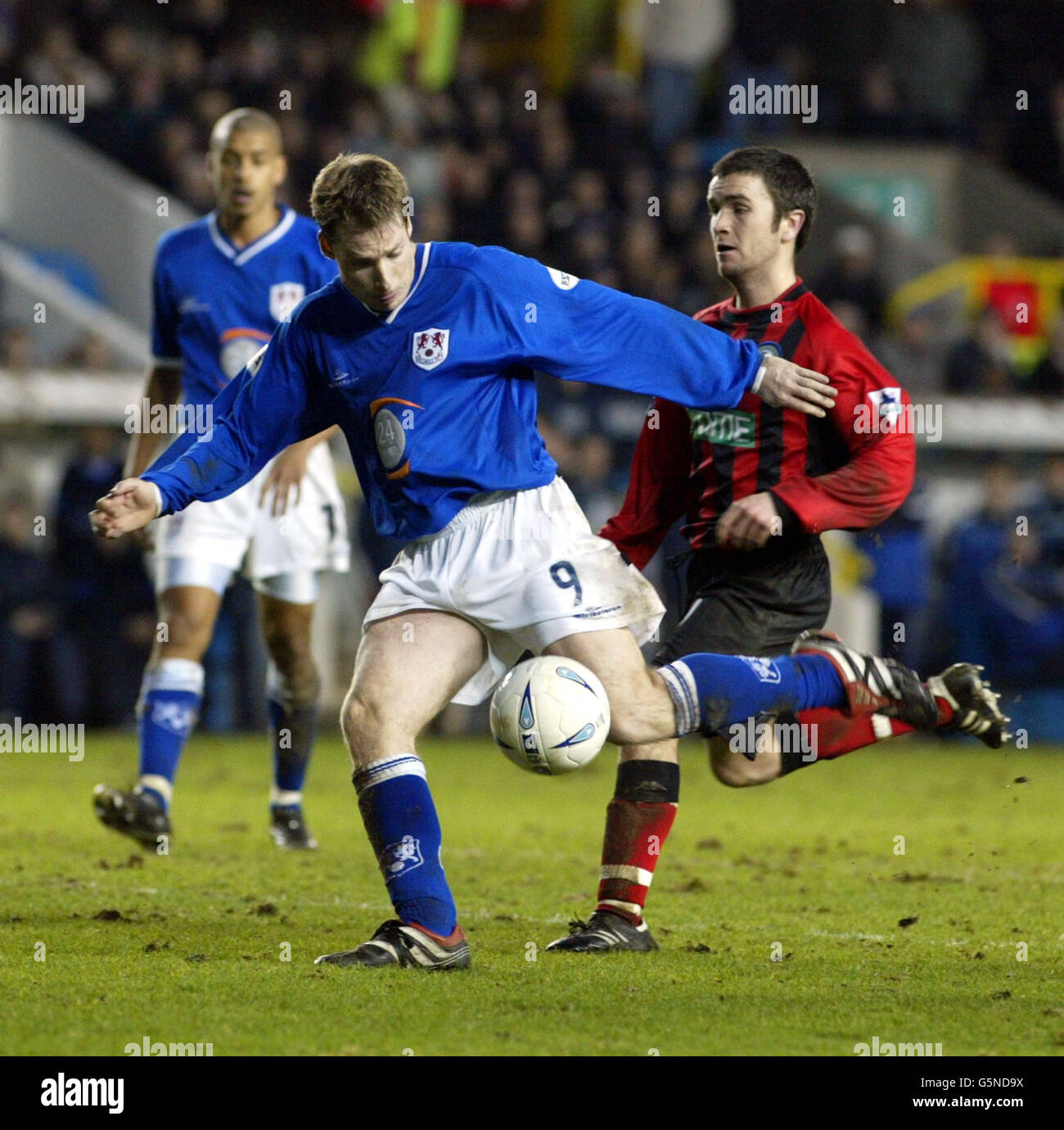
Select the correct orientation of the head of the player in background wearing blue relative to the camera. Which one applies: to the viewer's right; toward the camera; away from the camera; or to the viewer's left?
toward the camera

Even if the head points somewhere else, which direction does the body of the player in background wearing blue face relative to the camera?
toward the camera

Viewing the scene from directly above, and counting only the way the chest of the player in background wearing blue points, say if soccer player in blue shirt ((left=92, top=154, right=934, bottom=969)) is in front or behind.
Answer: in front

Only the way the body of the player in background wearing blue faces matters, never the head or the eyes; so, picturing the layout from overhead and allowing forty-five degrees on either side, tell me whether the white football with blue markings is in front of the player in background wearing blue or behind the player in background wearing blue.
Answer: in front
